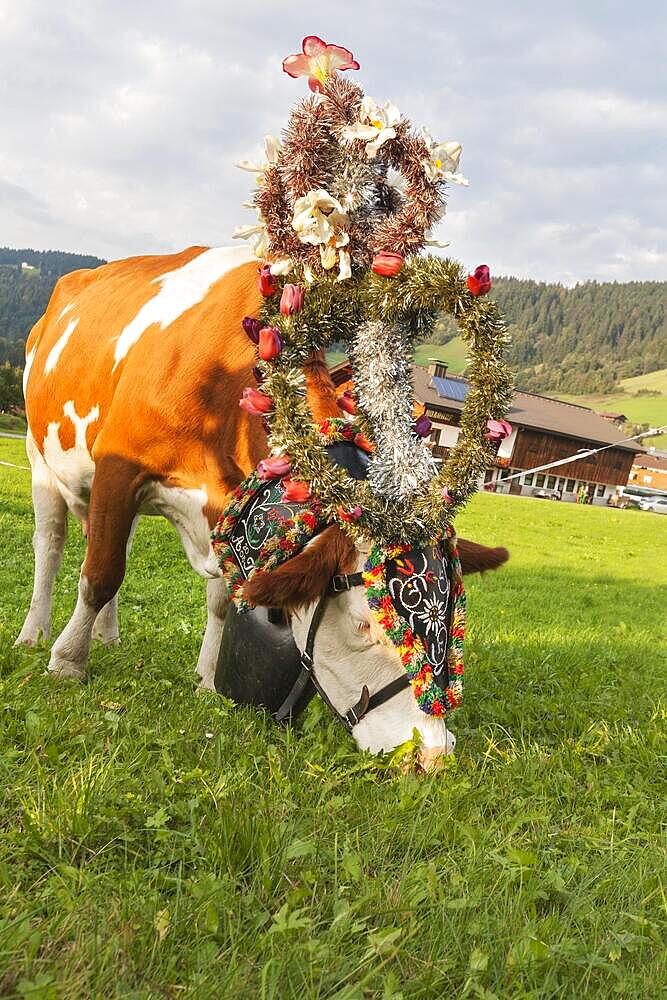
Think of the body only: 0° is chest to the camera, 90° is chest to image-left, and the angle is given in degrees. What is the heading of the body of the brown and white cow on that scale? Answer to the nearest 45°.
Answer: approximately 315°
